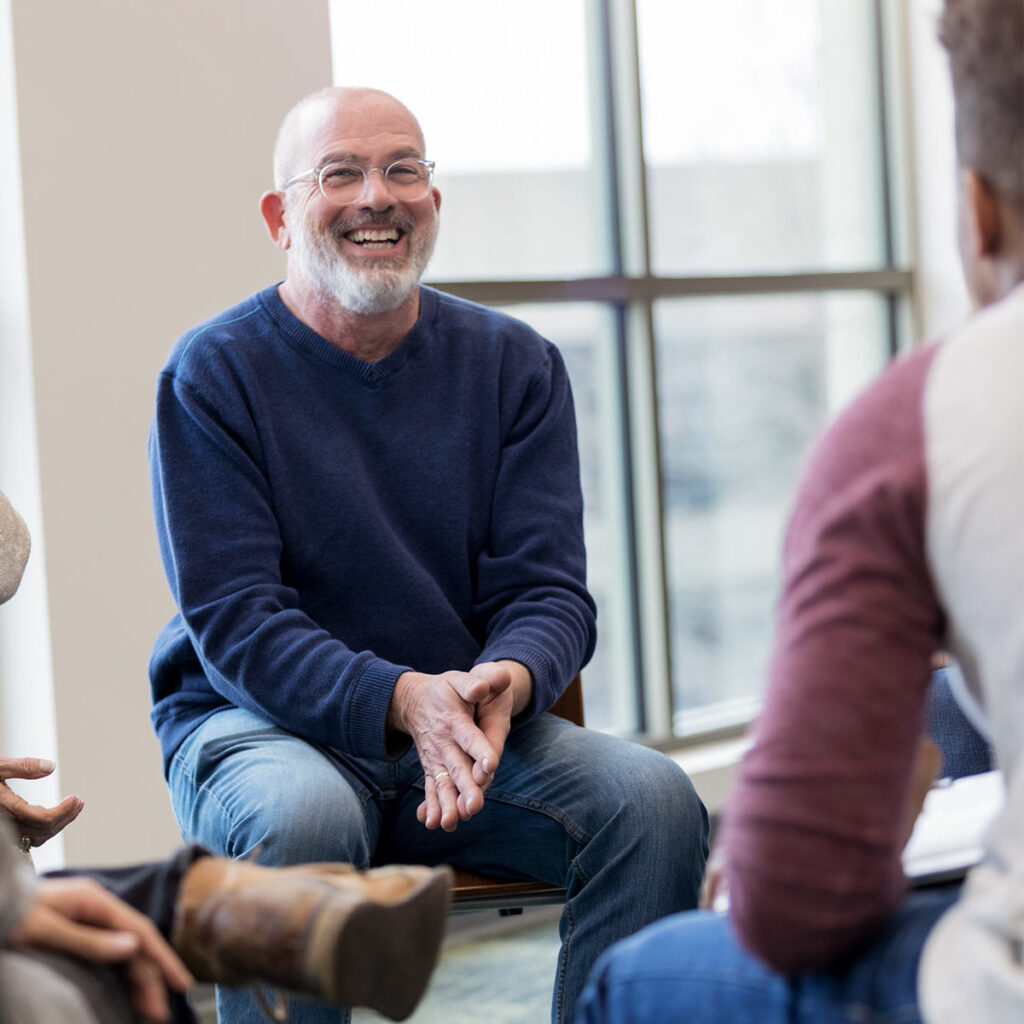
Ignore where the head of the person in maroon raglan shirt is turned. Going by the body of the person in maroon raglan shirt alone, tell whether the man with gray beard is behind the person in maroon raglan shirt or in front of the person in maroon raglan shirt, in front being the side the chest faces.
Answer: in front

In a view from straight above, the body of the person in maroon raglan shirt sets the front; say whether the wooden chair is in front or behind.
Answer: in front

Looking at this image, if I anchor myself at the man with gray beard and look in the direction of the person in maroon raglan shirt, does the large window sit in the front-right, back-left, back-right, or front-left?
back-left

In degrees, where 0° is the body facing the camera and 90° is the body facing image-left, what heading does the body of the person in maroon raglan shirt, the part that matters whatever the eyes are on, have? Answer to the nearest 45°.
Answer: approximately 135°

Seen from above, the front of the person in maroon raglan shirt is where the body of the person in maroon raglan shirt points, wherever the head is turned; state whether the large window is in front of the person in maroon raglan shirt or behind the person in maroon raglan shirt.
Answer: in front

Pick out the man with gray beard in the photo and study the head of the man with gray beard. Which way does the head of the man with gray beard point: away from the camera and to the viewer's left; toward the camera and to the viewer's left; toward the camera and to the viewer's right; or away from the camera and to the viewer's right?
toward the camera and to the viewer's right

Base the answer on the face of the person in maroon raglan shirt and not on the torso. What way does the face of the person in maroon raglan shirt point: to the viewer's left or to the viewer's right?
to the viewer's left
